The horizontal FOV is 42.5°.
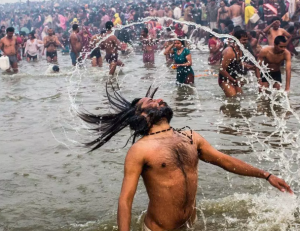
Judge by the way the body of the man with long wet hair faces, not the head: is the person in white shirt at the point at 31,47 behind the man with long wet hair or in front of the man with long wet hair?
behind

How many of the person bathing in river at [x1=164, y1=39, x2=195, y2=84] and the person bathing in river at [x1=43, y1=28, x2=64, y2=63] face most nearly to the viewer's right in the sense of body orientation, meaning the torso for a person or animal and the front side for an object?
0

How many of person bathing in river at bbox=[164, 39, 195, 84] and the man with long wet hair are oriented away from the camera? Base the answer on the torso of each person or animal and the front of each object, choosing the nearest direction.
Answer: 0

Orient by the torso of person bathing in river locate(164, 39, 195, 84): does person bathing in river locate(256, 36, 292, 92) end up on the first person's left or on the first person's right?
on the first person's left

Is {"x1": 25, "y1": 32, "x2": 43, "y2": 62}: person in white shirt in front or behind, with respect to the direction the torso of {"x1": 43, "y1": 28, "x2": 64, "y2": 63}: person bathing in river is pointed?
behind

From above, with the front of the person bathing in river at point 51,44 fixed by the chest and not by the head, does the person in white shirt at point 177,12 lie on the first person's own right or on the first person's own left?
on the first person's own left

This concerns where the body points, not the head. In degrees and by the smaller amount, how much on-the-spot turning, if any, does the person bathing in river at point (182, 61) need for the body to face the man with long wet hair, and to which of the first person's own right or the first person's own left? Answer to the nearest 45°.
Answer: approximately 45° to the first person's own left

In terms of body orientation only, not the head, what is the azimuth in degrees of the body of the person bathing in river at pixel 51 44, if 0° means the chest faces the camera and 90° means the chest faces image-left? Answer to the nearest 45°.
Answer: approximately 0°

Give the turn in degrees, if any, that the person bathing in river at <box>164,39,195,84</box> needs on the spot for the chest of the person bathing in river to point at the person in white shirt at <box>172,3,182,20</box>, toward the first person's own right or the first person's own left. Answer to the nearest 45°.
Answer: approximately 135° to the first person's own right
